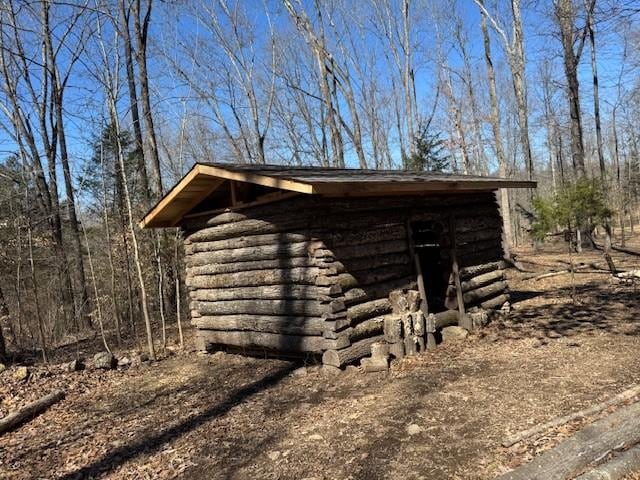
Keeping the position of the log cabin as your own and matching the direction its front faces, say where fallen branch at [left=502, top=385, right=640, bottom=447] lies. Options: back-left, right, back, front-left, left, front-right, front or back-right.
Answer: front

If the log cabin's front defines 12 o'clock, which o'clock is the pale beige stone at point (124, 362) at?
The pale beige stone is roughly at 5 o'clock from the log cabin.

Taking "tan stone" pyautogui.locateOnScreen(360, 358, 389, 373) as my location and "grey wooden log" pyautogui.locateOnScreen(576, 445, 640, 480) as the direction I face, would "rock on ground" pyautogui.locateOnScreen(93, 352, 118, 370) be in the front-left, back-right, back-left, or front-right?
back-right

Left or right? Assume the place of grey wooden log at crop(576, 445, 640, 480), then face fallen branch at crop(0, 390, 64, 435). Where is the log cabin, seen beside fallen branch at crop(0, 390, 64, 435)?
right

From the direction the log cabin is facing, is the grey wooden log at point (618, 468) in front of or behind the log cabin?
in front

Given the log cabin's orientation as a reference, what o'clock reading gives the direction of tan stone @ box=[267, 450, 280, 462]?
The tan stone is roughly at 2 o'clock from the log cabin.

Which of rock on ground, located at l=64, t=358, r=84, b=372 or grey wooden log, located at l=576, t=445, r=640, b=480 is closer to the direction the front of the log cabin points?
the grey wooden log

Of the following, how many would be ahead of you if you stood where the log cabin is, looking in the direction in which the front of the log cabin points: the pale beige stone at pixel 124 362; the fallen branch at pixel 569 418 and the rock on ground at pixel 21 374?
1

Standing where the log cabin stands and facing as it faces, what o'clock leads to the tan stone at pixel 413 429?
The tan stone is roughly at 1 o'clock from the log cabin.

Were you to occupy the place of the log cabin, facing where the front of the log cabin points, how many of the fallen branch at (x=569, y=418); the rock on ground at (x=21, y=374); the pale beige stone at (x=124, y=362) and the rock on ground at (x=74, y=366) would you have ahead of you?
1

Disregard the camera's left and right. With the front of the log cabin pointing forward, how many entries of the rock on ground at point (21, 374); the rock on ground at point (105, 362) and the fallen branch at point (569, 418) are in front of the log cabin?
1

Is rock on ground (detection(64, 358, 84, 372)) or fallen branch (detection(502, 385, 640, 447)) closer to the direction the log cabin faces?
the fallen branch

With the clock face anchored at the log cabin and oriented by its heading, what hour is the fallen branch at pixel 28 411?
The fallen branch is roughly at 4 o'clock from the log cabin.

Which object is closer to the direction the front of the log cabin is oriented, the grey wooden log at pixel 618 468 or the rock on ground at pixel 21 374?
the grey wooden log

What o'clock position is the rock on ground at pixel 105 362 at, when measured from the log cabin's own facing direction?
The rock on ground is roughly at 5 o'clock from the log cabin.

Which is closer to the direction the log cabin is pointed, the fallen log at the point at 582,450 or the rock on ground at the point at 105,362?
the fallen log

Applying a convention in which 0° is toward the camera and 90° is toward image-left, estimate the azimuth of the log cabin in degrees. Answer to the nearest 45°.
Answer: approximately 315°

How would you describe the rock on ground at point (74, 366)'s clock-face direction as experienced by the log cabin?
The rock on ground is roughly at 5 o'clock from the log cabin.

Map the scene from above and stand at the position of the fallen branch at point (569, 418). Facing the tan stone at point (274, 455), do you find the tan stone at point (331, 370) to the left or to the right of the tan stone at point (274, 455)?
right
